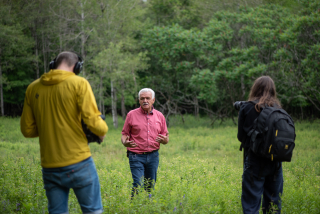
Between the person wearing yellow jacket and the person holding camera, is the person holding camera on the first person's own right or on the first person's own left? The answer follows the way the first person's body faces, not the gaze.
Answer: on the first person's own right

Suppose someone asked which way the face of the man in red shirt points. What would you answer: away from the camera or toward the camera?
toward the camera

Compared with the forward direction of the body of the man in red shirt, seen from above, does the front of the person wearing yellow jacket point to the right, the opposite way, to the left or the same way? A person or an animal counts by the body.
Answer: the opposite way

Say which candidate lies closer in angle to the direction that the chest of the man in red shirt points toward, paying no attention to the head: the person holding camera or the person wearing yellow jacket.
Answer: the person wearing yellow jacket

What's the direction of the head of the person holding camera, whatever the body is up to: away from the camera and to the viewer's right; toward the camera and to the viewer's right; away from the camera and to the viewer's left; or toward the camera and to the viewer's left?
away from the camera and to the viewer's left

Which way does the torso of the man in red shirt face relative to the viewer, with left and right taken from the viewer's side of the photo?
facing the viewer

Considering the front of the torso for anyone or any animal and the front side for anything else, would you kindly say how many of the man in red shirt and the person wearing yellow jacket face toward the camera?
1

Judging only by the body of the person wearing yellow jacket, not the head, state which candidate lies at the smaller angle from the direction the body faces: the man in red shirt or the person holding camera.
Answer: the man in red shirt

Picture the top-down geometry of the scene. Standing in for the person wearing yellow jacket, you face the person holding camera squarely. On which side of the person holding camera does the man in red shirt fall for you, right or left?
left

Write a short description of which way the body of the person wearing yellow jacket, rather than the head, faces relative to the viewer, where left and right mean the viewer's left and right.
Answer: facing away from the viewer

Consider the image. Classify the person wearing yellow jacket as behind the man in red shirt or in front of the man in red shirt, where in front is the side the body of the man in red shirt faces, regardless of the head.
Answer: in front

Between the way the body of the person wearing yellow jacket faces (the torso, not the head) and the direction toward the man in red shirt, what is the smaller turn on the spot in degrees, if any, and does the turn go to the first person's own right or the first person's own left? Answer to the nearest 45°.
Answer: approximately 45° to the first person's own right

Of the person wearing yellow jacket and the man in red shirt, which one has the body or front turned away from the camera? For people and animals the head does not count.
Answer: the person wearing yellow jacket

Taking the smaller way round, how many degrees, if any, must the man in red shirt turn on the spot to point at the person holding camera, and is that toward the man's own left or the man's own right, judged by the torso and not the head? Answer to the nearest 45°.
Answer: approximately 45° to the man's own left
